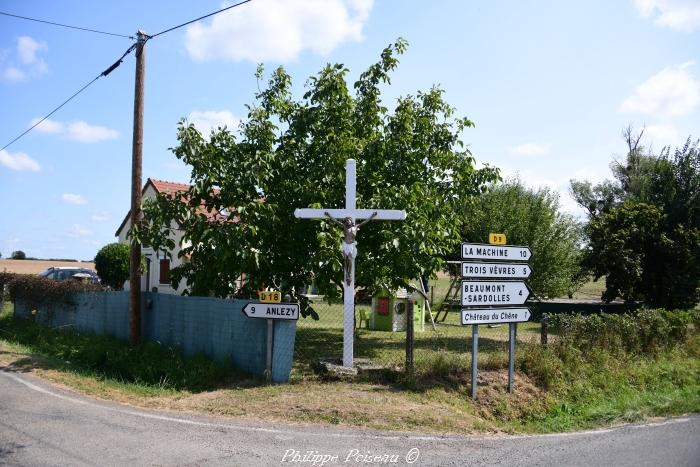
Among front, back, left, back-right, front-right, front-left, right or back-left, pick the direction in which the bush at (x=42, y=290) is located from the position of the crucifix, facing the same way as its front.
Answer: back-right

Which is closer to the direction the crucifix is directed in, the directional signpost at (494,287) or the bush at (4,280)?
the directional signpost

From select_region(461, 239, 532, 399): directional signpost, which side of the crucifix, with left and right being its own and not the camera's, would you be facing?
left

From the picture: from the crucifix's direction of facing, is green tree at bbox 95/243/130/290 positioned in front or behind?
behind

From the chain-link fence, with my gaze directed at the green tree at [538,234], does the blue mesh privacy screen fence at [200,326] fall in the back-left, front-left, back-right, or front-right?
back-left

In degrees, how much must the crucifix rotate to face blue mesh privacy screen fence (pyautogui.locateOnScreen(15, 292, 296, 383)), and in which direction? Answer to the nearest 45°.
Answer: approximately 135° to its right

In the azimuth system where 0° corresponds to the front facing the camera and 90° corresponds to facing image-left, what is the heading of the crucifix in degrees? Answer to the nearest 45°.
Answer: approximately 0°
